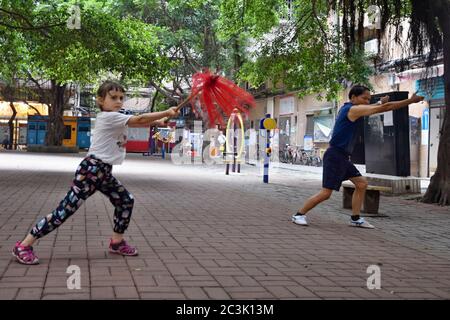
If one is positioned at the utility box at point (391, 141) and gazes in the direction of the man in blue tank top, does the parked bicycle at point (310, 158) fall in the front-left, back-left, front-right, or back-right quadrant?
back-right

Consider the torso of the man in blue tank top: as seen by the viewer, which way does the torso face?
to the viewer's right

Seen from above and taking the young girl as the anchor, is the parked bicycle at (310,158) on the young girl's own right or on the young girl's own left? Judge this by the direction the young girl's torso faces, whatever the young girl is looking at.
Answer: on the young girl's own left

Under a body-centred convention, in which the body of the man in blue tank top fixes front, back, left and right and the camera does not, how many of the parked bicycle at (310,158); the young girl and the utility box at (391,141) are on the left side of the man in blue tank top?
2

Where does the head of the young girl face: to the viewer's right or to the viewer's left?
to the viewer's right

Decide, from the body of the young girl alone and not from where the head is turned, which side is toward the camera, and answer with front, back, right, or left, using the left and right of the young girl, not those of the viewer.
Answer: right

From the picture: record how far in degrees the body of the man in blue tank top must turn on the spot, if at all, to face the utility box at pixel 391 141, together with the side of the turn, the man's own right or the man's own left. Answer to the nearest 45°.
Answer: approximately 90° to the man's own left

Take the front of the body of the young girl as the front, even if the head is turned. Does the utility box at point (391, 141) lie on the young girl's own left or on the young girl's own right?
on the young girl's own left
